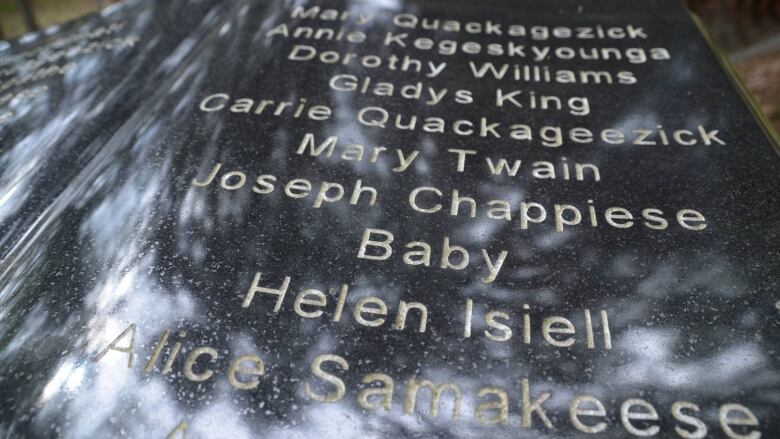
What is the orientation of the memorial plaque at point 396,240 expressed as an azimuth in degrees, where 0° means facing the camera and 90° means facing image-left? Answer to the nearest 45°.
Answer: approximately 0°
